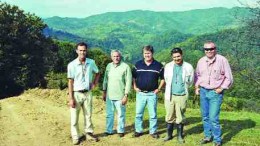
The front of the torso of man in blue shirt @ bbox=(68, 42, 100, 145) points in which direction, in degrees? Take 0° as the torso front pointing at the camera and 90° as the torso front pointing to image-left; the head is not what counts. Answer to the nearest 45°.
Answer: approximately 0°

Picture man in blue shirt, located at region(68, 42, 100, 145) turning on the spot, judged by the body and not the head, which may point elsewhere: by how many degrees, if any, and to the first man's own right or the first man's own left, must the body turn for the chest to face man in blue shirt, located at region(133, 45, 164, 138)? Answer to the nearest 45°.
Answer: approximately 90° to the first man's own left

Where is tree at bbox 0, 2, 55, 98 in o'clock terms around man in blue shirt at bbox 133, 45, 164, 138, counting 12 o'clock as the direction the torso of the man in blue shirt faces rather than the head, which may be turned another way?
The tree is roughly at 5 o'clock from the man in blue shirt.

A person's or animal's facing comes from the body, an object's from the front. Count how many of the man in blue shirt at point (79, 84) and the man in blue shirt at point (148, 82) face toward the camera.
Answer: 2

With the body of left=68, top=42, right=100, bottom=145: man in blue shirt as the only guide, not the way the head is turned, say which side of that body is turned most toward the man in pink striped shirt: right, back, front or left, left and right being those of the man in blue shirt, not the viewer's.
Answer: left

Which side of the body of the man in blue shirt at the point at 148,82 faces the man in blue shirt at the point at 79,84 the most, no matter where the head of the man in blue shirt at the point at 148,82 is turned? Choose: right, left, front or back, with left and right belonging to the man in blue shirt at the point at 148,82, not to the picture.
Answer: right
